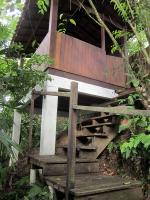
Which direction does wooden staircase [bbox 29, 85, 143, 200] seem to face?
toward the camera

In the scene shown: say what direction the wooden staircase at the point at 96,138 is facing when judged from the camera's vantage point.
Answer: facing the viewer and to the left of the viewer

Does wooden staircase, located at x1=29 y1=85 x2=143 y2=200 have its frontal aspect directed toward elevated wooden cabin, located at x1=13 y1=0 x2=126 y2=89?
no
